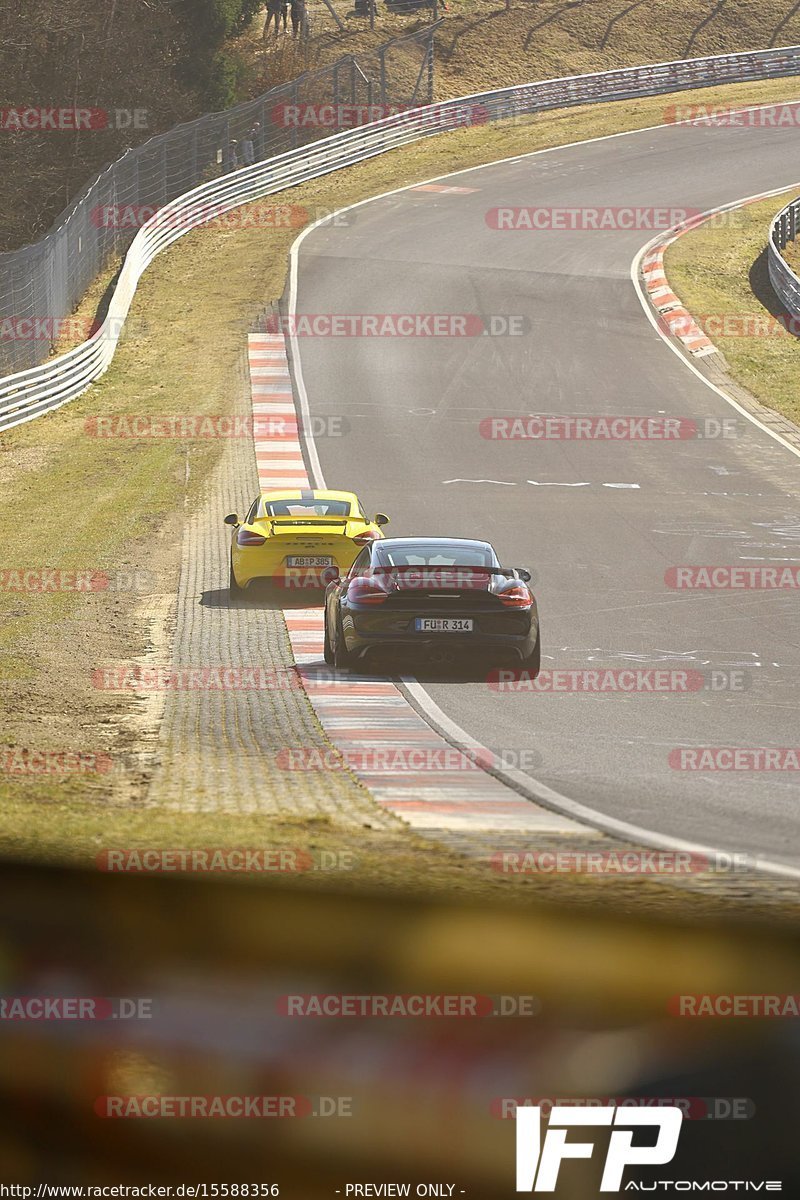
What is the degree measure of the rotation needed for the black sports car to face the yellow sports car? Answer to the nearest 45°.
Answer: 0° — it already faces it

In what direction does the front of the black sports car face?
away from the camera

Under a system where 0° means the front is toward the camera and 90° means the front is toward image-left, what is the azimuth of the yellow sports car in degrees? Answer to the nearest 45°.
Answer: approximately 180°

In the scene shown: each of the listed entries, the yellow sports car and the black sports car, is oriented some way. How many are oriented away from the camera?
2

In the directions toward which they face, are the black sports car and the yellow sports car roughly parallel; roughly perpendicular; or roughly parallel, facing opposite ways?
roughly parallel

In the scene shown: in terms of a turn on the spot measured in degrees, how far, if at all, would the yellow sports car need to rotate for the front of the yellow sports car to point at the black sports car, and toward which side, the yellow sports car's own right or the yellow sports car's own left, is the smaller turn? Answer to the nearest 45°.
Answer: approximately 180°
